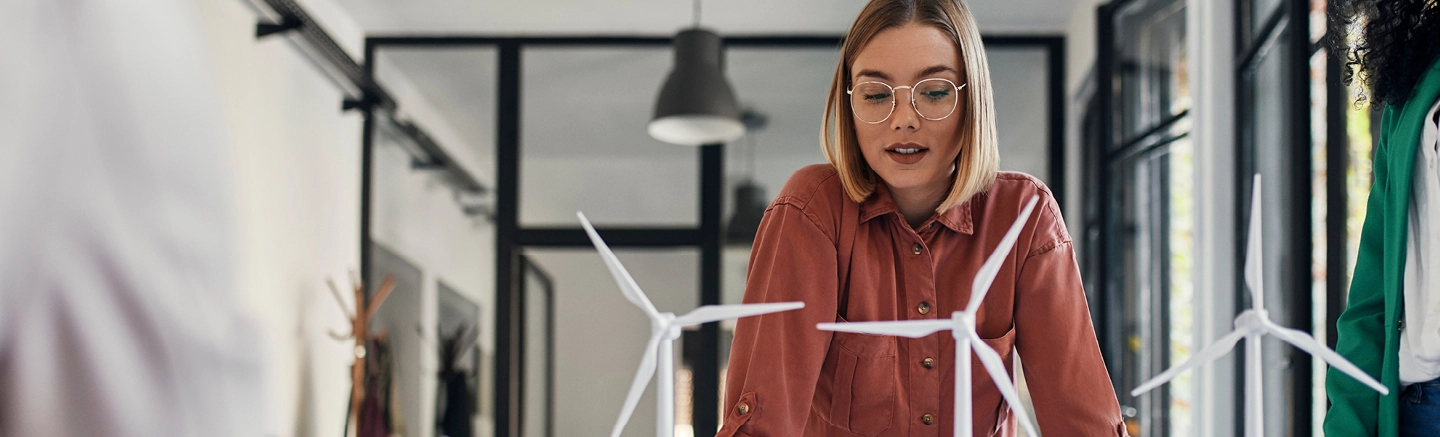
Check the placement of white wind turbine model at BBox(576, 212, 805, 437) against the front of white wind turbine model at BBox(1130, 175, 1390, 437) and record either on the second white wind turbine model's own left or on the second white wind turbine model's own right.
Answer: on the second white wind turbine model's own right

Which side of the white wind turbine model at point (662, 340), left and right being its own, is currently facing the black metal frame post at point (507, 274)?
back

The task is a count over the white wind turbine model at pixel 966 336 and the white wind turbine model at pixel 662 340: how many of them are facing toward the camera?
2

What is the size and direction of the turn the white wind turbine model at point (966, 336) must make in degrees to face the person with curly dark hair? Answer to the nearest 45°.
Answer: approximately 135° to its left

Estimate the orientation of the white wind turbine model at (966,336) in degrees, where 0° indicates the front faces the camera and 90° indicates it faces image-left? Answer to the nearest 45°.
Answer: approximately 0°

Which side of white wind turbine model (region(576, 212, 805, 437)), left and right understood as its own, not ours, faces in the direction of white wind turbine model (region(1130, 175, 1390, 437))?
left
